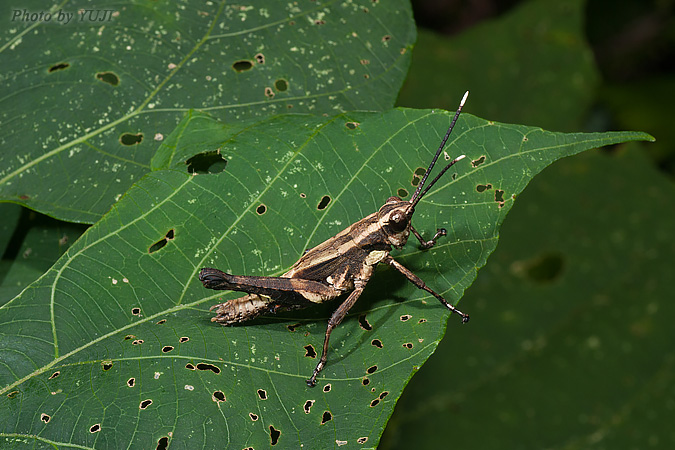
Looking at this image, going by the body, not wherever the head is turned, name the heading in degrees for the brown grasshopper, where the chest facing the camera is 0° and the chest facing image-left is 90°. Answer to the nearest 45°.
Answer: approximately 270°
